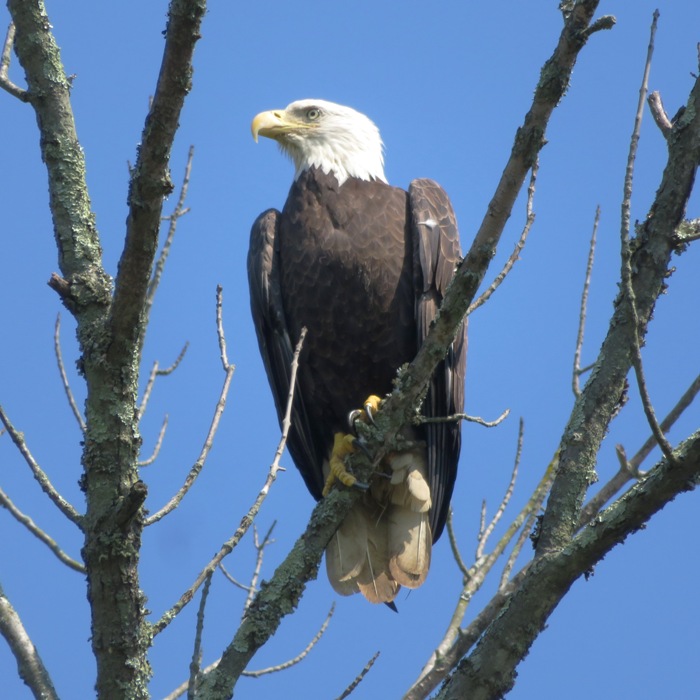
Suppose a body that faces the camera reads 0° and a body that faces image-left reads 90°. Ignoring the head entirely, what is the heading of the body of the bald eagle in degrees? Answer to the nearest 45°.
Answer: approximately 45°

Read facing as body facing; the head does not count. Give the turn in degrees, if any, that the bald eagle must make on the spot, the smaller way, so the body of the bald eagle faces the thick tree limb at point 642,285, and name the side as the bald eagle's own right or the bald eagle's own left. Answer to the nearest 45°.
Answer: approximately 90° to the bald eagle's own left
